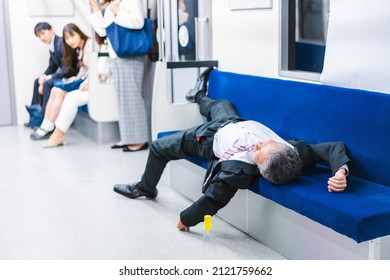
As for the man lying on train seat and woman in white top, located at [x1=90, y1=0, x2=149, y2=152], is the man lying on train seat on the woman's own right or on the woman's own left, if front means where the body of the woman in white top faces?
on the woman's own left

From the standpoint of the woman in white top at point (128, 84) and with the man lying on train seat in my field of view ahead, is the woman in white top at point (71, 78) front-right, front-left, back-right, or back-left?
back-right

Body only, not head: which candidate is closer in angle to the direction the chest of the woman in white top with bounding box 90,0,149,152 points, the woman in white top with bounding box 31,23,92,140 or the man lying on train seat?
the woman in white top

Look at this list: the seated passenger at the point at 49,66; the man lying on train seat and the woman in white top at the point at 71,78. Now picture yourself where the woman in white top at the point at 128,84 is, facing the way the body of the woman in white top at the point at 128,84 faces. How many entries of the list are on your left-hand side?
1

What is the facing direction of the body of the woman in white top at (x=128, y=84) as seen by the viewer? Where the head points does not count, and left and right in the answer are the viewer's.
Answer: facing to the left of the viewer

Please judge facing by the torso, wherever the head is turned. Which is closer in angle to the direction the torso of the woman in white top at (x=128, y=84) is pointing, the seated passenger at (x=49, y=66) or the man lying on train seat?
the seated passenger
